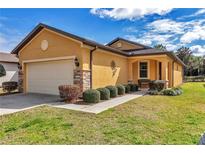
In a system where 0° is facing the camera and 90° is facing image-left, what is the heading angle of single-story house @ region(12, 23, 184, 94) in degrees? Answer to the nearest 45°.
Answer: approximately 45°

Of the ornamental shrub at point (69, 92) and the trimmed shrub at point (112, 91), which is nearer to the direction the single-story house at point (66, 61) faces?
the ornamental shrub

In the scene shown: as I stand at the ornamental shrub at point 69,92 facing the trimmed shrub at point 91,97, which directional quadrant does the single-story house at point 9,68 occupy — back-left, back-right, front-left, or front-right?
back-left

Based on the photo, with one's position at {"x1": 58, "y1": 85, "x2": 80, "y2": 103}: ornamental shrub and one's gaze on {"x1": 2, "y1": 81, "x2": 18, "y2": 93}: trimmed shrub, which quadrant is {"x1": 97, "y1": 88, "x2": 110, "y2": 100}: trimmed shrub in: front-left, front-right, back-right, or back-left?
back-right

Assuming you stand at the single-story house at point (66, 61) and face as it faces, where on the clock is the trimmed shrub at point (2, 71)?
The trimmed shrub is roughly at 3 o'clock from the single-story house.

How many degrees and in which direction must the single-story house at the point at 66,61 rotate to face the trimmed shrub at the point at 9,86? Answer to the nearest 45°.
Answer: approximately 90° to its right

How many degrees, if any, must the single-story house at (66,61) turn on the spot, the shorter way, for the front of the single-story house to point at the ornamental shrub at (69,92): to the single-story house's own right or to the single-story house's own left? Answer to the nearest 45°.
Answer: approximately 45° to the single-story house's own left

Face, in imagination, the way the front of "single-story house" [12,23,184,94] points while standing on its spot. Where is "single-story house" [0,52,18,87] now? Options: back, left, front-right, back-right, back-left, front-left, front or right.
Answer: right
